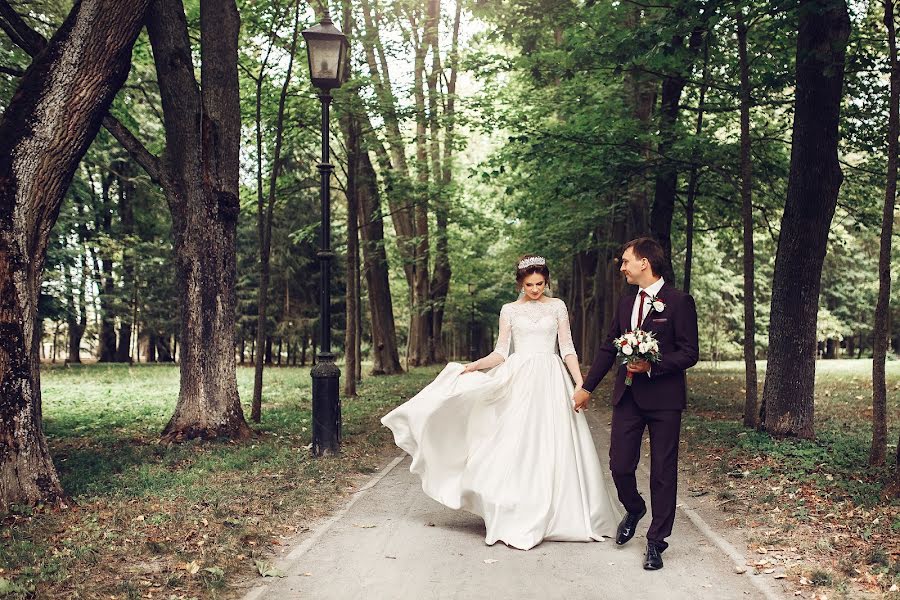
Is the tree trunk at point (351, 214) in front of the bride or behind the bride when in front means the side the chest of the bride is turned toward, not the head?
behind

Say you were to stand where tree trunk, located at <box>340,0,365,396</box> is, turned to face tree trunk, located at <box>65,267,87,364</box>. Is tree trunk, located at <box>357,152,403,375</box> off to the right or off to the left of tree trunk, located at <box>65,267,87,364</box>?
right

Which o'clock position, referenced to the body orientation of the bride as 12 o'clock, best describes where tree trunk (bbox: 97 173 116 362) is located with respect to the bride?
The tree trunk is roughly at 5 o'clock from the bride.

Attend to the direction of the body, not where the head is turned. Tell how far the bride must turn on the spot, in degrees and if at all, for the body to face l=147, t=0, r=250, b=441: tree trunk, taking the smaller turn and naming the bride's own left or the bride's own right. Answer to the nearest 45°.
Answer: approximately 135° to the bride's own right

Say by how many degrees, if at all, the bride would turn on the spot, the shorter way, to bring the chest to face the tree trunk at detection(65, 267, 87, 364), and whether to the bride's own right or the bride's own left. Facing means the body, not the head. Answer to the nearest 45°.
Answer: approximately 135° to the bride's own right

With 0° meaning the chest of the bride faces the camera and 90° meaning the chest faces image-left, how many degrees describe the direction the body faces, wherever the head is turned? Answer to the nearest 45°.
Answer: approximately 0°

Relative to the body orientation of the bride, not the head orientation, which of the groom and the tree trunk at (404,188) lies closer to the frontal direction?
the groom

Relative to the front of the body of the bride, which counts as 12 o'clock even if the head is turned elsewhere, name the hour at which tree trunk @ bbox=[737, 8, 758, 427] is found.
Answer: The tree trunk is roughly at 7 o'clock from the bride.

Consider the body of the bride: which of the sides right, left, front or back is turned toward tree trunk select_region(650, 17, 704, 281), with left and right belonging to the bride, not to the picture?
back

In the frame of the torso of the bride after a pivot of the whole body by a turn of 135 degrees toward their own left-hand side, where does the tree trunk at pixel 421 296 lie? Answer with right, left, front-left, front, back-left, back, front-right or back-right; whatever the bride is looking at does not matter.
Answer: front-left

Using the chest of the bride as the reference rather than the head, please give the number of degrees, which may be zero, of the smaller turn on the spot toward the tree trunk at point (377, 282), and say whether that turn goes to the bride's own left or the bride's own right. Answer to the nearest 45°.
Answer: approximately 180°

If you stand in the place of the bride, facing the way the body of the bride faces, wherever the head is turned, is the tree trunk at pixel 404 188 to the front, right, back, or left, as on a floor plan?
back

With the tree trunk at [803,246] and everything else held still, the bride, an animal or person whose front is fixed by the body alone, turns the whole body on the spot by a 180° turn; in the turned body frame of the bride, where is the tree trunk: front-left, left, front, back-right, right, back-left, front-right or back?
front-right

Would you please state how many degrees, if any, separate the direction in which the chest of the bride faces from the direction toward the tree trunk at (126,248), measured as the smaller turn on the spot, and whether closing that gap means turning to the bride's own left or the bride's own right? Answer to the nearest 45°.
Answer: approximately 135° to the bride's own right

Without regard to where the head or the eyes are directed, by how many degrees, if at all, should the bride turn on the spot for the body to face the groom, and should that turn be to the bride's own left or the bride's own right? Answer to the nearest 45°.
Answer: approximately 45° to the bride's own left
